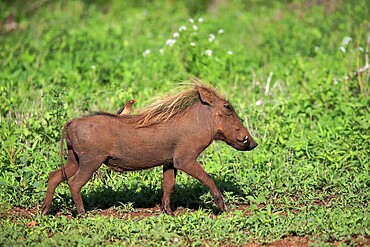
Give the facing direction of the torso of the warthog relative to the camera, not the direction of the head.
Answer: to the viewer's right

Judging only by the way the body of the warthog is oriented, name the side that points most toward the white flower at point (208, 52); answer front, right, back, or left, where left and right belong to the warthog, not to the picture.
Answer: left
